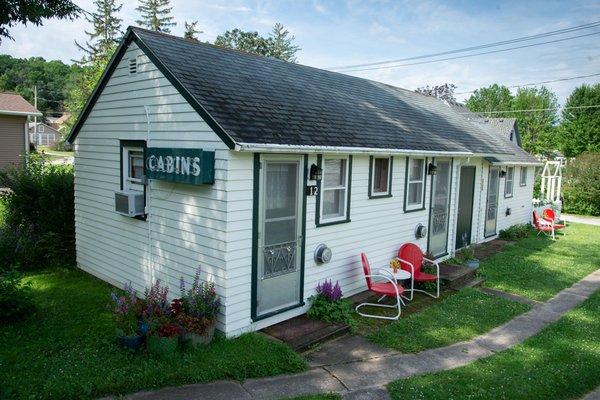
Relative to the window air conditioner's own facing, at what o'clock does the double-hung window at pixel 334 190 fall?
The double-hung window is roughly at 8 o'clock from the window air conditioner.

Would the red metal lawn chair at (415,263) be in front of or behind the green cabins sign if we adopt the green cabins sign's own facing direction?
behind

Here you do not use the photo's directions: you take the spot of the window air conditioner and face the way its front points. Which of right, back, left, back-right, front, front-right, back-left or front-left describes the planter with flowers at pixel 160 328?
front-left

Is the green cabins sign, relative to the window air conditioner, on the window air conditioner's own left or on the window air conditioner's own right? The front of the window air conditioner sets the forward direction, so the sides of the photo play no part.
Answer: on the window air conditioner's own left

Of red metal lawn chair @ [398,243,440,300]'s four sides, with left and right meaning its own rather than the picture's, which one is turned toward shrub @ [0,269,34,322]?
right

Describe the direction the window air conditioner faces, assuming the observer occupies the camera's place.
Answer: facing the viewer and to the left of the viewer

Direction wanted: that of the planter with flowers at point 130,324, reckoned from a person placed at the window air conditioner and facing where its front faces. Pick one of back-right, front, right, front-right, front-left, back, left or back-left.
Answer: front-left

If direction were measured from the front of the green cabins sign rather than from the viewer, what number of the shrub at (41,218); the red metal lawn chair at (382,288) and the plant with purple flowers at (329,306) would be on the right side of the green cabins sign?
1

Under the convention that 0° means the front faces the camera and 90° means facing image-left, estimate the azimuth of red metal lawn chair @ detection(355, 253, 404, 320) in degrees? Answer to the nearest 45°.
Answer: approximately 270°

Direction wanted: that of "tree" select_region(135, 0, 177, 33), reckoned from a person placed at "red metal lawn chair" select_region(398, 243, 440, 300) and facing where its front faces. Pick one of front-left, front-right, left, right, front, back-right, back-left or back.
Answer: back

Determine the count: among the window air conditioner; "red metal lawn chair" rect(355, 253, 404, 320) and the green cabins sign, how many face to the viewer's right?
1

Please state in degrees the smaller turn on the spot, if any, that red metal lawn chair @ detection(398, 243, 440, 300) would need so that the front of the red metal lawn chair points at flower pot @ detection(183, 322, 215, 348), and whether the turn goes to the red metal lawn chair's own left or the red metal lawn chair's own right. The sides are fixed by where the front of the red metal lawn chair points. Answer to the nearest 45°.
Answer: approximately 90° to the red metal lawn chair's own right

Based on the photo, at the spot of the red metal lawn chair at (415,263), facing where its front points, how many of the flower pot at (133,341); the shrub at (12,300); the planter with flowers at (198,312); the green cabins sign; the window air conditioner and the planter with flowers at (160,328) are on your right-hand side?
6

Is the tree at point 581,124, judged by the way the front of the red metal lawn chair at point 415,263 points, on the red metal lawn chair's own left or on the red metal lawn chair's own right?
on the red metal lawn chair's own left

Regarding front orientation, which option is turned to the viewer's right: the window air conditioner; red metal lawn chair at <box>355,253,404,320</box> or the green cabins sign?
the red metal lawn chair

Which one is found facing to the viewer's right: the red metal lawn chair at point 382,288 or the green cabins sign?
the red metal lawn chair
